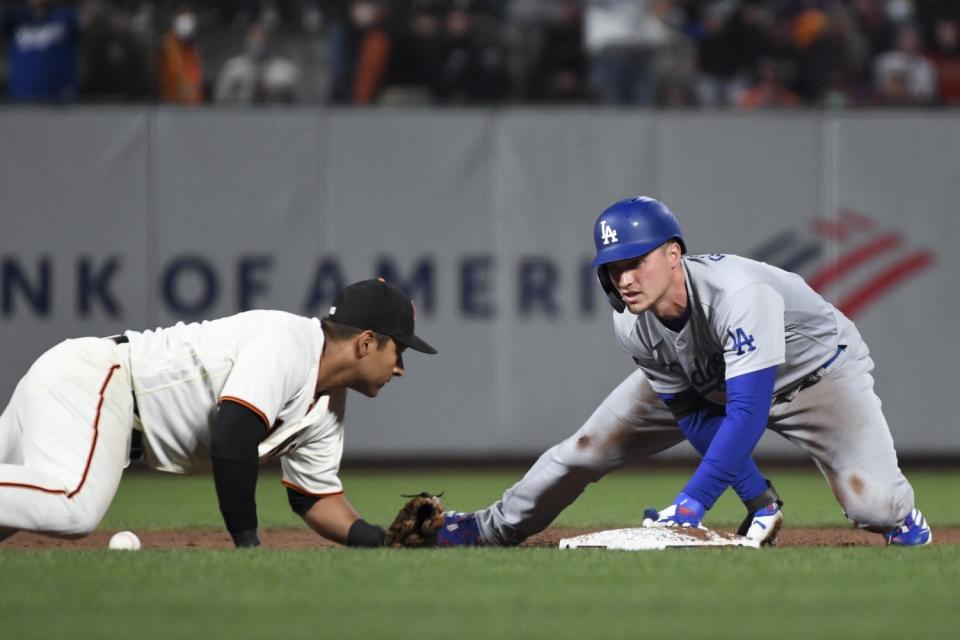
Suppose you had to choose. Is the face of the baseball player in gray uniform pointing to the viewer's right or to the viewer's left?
to the viewer's left

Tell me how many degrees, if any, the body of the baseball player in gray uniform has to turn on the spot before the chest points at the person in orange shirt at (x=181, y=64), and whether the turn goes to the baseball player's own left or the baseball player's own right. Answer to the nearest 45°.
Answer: approximately 90° to the baseball player's own right

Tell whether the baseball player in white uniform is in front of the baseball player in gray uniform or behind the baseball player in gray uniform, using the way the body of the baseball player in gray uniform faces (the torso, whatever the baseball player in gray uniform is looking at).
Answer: in front

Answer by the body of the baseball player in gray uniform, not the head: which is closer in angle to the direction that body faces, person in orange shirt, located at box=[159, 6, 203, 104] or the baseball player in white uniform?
the baseball player in white uniform

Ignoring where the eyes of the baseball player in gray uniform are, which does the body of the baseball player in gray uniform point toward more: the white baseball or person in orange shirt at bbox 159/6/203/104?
the white baseball

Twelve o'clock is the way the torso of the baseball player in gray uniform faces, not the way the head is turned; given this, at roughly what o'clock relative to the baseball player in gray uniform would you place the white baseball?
The white baseball is roughly at 1 o'clock from the baseball player in gray uniform.
